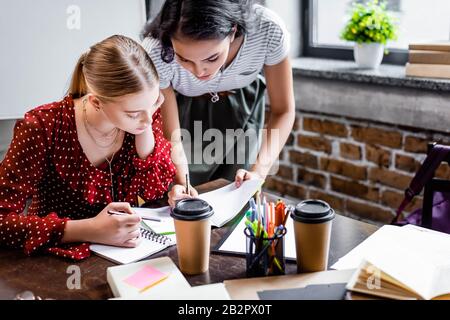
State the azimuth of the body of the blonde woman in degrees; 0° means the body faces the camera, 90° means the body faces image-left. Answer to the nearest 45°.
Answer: approximately 315°

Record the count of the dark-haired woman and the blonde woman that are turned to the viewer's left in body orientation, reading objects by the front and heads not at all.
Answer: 0

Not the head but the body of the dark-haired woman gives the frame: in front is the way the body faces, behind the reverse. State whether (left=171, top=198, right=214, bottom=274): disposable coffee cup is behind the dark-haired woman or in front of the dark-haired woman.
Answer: in front

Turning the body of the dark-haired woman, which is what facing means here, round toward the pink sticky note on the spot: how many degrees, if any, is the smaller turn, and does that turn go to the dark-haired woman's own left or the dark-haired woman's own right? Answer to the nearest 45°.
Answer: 0° — they already face it

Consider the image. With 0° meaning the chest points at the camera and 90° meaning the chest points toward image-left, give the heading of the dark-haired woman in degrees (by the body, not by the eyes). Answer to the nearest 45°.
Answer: approximately 0°

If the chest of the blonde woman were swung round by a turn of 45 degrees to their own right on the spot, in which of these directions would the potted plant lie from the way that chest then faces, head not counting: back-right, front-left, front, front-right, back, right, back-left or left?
back-left

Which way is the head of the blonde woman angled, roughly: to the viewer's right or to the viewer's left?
to the viewer's right

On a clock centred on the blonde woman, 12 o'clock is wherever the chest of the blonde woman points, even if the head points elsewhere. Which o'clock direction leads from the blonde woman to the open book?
The open book is roughly at 12 o'clock from the blonde woman.

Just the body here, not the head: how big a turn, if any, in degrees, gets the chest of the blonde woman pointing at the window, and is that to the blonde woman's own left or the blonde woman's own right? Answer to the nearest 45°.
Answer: approximately 90° to the blonde woman's own left

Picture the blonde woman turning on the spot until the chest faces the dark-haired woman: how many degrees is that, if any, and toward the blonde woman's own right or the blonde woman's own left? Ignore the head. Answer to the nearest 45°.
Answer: approximately 90° to the blonde woman's own left
